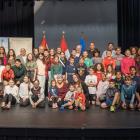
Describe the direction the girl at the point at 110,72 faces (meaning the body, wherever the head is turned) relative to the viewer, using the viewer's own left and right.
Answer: facing the viewer

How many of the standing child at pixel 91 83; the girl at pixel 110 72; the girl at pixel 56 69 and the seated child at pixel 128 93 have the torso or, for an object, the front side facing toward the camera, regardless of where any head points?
4

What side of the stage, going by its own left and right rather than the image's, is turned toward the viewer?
front

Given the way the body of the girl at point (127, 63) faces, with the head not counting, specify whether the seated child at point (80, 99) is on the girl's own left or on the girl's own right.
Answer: on the girl's own right

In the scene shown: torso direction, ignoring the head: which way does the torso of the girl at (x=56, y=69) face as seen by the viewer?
toward the camera

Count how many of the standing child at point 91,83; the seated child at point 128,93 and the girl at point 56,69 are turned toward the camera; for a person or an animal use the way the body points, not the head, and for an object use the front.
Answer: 3

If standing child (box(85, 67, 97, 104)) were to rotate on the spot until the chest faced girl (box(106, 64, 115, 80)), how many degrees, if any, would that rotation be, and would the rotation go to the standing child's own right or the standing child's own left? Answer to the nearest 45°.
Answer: approximately 90° to the standing child's own left

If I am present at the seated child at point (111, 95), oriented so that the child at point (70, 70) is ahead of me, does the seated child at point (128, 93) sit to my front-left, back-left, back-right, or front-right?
back-right

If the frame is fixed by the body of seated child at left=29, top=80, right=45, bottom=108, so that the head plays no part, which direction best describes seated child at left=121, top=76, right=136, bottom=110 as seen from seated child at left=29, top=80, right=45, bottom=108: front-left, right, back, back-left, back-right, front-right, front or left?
left

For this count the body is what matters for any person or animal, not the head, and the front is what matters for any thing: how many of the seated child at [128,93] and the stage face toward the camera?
2

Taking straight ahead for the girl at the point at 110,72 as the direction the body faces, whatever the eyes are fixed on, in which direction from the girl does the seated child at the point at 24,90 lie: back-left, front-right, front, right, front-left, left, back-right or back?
right
